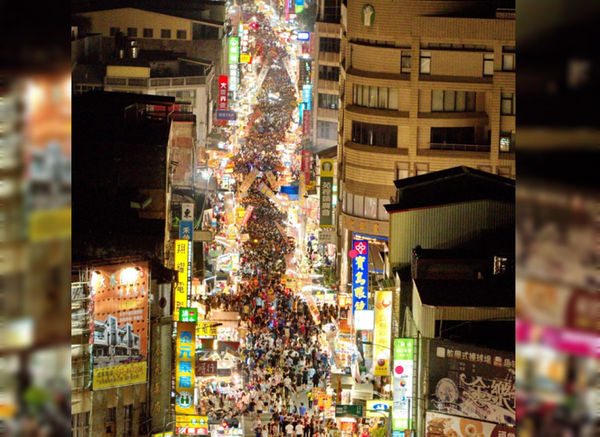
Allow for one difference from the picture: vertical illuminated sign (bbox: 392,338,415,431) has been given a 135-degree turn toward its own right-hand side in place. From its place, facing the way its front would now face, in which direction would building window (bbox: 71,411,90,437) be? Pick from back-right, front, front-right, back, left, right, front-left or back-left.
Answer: front-left

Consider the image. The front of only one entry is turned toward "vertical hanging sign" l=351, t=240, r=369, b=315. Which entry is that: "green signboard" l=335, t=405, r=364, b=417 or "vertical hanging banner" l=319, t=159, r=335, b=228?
"vertical hanging banner" l=319, t=159, r=335, b=228

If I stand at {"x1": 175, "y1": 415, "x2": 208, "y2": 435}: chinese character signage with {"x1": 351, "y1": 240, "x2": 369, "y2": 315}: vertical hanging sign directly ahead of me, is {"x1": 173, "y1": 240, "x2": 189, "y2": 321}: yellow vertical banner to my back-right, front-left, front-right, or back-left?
front-left

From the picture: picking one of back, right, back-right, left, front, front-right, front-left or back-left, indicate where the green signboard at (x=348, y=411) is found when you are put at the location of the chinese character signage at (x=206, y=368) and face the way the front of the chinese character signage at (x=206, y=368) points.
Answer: front-left

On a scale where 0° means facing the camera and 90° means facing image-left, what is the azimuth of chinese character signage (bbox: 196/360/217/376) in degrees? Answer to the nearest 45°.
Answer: approximately 0°

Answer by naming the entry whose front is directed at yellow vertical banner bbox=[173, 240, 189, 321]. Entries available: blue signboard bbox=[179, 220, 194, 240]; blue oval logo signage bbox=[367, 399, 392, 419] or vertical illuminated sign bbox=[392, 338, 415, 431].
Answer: the blue signboard

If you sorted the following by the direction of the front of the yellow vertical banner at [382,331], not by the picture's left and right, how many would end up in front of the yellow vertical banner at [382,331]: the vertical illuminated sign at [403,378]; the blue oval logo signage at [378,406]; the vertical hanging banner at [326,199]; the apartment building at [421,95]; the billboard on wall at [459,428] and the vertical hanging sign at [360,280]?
3

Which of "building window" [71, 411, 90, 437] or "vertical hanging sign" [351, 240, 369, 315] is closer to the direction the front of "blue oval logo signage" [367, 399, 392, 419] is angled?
the building window

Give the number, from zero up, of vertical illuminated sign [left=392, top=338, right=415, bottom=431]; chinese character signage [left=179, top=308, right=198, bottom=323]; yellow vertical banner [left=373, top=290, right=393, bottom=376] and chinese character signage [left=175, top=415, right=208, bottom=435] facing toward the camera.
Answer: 4

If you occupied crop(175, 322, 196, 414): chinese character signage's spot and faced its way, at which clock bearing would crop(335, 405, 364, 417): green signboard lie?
The green signboard is roughly at 10 o'clock from the chinese character signage.

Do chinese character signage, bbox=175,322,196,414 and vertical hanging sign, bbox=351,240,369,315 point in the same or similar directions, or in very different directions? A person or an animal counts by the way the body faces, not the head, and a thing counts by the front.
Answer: same or similar directions

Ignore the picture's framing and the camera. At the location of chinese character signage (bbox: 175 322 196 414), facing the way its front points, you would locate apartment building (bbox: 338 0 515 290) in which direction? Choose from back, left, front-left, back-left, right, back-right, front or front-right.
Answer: back-left

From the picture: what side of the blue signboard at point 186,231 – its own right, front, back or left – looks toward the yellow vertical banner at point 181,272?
front

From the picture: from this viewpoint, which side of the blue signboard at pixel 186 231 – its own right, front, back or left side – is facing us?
front

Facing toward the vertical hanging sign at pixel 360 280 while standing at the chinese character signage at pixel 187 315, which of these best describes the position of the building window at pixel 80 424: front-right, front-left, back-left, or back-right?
back-right

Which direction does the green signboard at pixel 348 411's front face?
toward the camera

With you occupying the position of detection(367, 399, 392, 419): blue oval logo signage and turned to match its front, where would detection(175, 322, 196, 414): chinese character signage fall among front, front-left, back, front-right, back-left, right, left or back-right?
right

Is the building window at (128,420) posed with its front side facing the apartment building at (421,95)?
no

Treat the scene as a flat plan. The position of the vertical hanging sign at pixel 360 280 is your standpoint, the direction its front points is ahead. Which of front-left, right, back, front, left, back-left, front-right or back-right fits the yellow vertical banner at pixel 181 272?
right

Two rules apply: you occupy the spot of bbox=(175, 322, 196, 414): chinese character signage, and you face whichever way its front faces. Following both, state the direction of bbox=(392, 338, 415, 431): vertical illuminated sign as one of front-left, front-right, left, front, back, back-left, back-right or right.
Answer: front-left
